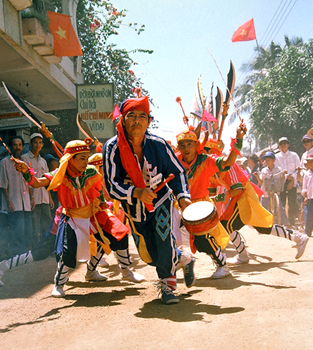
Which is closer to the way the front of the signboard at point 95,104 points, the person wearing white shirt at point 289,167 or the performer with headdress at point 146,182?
the performer with headdress

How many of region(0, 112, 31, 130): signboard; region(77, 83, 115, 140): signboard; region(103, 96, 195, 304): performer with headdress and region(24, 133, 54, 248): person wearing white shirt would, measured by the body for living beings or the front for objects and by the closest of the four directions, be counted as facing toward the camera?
4

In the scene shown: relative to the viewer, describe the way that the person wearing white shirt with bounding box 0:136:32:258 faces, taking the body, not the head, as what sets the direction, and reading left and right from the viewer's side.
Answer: facing the viewer and to the right of the viewer

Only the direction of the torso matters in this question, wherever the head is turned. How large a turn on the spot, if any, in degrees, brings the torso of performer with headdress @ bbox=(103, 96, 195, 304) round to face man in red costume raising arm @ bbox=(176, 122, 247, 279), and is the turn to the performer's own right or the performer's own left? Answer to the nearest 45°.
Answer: approximately 135° to the performer's own left

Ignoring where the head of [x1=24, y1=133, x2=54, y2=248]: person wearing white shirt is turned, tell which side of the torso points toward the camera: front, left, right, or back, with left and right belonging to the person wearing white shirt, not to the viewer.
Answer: front

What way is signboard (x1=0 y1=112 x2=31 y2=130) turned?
toward the camera

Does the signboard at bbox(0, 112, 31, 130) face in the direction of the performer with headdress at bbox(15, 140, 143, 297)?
yes

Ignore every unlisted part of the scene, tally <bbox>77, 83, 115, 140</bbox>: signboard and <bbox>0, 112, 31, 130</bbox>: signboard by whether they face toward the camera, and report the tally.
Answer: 2

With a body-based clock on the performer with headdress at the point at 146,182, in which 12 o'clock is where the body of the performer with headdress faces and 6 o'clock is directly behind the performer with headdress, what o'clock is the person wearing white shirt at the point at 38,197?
The person wearing white shirt is roughly at 5 o'clock from the performer with headdress.

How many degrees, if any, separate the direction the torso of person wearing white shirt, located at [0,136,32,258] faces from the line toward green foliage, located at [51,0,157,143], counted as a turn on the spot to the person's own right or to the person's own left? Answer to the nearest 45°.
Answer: approximately 135° to the person's own left

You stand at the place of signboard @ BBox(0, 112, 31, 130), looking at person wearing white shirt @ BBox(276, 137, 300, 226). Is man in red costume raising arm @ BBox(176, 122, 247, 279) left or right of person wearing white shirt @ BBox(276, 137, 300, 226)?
right

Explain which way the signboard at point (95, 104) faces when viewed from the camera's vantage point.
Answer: facing the viewer

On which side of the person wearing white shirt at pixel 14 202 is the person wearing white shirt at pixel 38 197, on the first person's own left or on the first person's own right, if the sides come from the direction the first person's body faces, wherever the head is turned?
on the first person's own left
